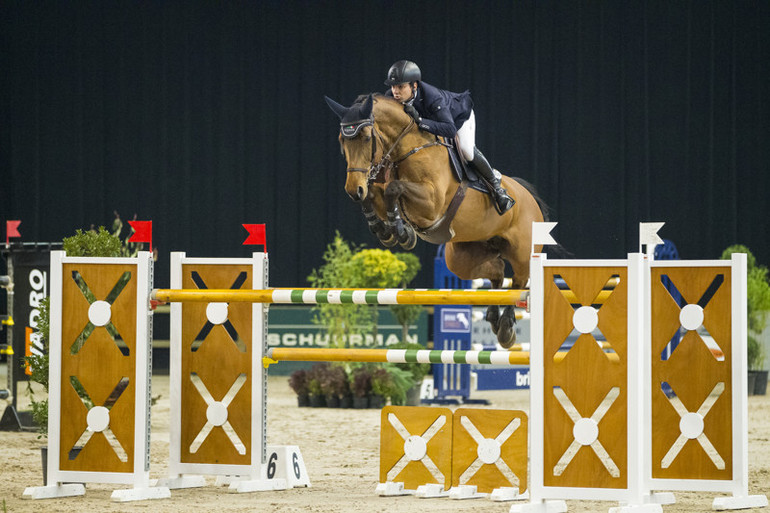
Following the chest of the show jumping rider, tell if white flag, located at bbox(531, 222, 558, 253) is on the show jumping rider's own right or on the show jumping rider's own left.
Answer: on the show jumping rider's own left

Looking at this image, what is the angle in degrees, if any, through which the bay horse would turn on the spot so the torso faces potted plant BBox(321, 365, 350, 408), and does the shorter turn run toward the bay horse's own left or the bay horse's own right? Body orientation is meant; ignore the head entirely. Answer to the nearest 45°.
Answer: approximately 135° to the bay horse's own right

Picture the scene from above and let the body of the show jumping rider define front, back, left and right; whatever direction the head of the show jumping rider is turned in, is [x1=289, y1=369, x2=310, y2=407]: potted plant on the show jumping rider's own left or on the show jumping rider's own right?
on the show jumping rider's own right

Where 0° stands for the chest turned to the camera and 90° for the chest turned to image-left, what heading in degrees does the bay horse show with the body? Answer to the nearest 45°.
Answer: approximately 45°

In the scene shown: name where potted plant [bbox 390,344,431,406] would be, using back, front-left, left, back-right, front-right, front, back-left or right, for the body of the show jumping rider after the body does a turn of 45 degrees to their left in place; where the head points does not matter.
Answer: back

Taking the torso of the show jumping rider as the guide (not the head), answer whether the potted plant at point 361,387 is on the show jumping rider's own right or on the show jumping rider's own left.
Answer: on the show jumping rider's own right

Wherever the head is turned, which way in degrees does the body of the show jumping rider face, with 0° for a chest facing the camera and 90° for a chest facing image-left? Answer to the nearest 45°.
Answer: approximately 45°

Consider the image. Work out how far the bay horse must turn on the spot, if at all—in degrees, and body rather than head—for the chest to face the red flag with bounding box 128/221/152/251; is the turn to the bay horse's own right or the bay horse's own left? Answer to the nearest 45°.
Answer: approximately 45° to the bay horse's own right

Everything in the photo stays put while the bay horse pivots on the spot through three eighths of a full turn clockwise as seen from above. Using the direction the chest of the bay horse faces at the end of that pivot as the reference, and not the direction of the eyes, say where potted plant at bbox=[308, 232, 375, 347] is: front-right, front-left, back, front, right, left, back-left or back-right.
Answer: front

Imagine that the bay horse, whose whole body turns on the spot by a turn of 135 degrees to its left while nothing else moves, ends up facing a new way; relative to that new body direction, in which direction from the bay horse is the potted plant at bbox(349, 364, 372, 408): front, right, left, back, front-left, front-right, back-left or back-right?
left
